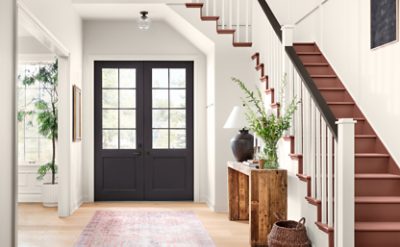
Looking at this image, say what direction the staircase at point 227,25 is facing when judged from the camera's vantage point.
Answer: facing to the right of the viewer

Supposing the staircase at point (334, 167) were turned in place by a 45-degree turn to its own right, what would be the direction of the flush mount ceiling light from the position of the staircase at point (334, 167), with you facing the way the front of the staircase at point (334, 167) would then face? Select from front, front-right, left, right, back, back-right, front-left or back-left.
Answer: right

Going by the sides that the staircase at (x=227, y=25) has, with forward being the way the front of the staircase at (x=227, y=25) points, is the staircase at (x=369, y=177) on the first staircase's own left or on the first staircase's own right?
on the first staircase's own right

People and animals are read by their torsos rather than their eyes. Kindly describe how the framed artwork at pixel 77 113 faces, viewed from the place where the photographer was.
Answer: facing to the right of the viewer

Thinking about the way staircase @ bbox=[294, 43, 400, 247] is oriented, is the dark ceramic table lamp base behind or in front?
behind

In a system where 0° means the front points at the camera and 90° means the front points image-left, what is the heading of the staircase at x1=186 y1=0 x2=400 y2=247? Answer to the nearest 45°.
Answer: approximately 0°

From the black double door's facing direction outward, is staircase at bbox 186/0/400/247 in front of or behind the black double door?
in front

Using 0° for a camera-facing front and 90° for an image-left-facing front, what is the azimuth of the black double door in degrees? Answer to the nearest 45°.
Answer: approximately 0°

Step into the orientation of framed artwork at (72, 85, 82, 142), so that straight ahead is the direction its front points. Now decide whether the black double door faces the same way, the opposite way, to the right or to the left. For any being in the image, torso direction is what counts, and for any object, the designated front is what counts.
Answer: to the right

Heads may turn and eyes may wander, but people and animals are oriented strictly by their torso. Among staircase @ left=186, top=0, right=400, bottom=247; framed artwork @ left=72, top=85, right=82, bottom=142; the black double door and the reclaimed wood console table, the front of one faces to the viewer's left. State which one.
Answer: the reclaimed wood console table

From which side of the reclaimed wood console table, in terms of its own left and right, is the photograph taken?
left

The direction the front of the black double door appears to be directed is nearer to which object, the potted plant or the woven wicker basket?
the woven wicker basket
